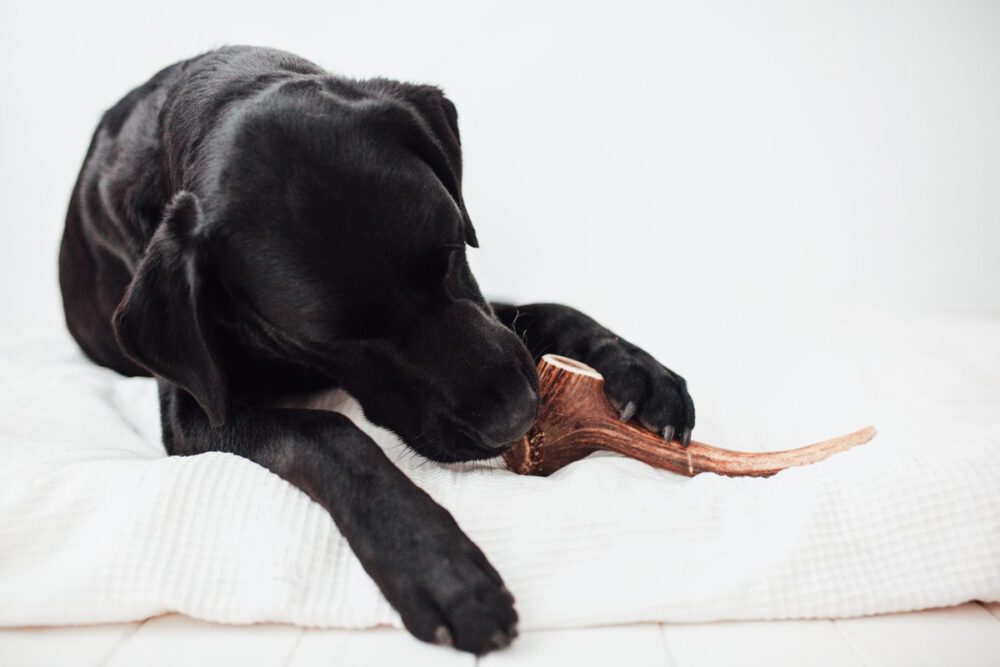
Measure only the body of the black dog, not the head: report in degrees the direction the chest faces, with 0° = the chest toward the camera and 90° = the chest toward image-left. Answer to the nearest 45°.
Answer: approximately 315°
